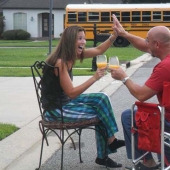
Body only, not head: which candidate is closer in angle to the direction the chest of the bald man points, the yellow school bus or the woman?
the woman

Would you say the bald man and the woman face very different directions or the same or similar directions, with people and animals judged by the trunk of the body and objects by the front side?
very different directions

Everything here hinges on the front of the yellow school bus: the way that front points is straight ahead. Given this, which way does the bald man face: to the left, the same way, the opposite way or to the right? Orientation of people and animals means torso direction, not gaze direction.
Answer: the opposite way

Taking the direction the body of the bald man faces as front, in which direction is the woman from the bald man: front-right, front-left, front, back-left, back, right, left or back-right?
front-right

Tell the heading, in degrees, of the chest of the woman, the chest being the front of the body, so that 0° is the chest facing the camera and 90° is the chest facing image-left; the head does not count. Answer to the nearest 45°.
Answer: approximately 270°

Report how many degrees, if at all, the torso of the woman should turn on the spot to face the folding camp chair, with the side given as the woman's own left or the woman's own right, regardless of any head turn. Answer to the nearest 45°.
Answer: approximately 45° to the woman's own right

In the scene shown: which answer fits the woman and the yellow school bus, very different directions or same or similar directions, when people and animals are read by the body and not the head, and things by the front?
same or similar directions

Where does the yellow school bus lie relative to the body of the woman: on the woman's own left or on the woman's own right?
on the woman's own left

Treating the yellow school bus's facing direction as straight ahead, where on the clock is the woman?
The woman is roughly at 3 o'clock from the yellow school bus.

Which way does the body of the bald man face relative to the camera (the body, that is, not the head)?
to the viewer's left

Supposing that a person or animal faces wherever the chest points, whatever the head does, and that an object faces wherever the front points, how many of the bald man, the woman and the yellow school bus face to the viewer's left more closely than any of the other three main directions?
1

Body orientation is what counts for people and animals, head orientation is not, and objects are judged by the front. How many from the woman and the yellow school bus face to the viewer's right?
2
